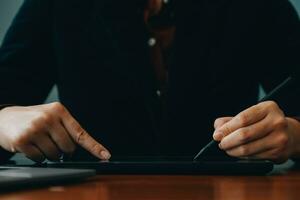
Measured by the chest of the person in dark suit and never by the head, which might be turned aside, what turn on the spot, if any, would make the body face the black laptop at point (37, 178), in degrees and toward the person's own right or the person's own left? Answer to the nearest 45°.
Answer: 0° — they already face it

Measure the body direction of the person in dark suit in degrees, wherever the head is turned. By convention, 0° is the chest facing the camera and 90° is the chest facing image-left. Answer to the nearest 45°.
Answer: approximately 0°

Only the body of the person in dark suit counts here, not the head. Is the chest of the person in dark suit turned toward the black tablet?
yes

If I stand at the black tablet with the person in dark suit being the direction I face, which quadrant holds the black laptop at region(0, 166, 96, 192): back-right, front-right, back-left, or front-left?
back-left
